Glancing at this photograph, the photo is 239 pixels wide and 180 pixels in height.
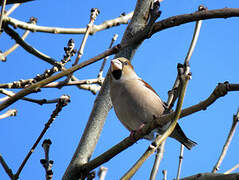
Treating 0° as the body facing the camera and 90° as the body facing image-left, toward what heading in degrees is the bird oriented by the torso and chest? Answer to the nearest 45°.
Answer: approximately 45°
